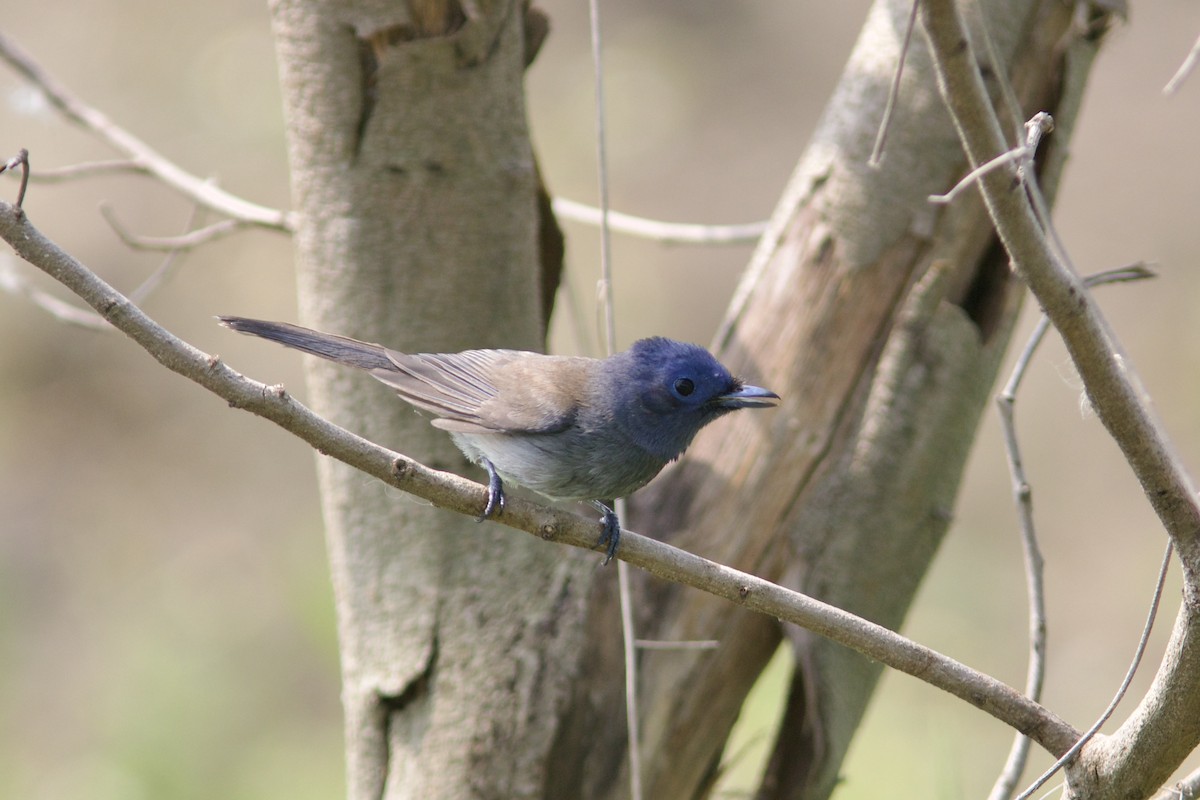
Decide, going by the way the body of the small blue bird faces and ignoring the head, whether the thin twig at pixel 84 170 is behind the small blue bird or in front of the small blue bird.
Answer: behind

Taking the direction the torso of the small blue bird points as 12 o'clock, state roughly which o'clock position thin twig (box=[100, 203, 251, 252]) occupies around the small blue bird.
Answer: The thin twig is roughly at 7 o'clock from the small blue bird.

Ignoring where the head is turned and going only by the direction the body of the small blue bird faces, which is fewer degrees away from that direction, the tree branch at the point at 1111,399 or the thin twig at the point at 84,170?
the tree branch

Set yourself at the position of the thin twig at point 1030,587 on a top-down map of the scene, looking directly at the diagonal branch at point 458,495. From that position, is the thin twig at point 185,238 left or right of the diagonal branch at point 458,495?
right

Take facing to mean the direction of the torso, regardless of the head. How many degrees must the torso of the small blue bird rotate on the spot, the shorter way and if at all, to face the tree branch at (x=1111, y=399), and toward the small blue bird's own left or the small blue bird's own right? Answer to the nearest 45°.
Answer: approximately 45° to the small blue bird's own right

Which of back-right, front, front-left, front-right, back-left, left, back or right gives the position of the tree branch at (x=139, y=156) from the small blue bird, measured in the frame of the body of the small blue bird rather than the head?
back-left

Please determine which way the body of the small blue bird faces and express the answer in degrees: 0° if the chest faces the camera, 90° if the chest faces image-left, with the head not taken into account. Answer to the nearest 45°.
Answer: approximately 270°

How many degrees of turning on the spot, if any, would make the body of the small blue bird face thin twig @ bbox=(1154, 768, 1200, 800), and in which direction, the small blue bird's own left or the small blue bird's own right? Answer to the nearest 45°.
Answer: approximately 45° to the small blue bird's own right
